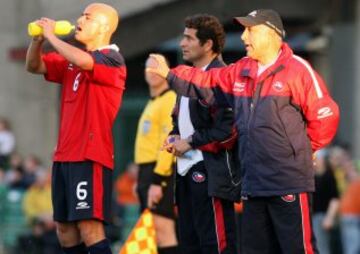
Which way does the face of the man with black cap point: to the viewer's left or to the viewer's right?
to the viewer's left

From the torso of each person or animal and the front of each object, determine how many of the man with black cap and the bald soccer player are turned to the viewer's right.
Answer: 0

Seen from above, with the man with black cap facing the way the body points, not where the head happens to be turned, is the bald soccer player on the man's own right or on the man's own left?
on the man's own right

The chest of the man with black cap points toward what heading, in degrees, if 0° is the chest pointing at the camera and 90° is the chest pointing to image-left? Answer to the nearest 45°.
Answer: approximately 45°

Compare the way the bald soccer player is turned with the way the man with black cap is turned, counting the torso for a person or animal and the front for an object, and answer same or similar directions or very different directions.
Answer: same or similar directions

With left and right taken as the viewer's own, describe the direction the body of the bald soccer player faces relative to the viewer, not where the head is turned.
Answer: facing the viewer and to the left of the viewer

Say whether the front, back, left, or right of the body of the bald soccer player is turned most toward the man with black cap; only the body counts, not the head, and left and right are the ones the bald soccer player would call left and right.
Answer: left
